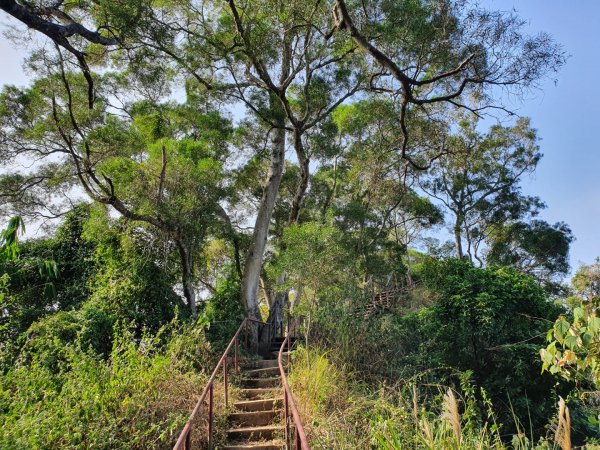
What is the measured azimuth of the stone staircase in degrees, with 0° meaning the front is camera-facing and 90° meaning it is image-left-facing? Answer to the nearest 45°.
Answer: approximately 0°
